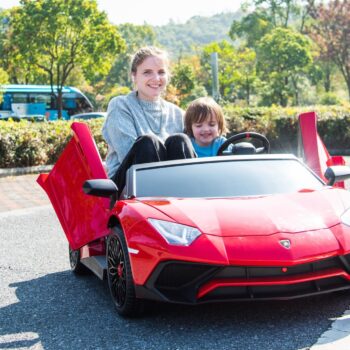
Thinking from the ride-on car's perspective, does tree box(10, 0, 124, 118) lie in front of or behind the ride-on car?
behind

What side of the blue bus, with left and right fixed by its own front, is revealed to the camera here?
right

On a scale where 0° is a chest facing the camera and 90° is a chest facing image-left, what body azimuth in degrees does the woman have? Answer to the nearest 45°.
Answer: approximately 315°

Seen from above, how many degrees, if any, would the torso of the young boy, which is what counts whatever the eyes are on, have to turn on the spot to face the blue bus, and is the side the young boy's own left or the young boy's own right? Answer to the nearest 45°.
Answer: approximately 180°

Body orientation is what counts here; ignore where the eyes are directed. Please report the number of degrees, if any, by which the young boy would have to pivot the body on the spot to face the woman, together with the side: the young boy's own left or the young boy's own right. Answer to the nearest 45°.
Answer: approximately 90° to the young boy's own right

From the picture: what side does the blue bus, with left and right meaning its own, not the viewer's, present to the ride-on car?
right

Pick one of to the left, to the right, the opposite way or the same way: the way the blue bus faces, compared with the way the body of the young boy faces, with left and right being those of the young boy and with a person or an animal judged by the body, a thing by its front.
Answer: to the left

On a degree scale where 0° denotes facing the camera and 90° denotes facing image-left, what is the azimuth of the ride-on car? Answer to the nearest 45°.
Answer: approximately 315°
